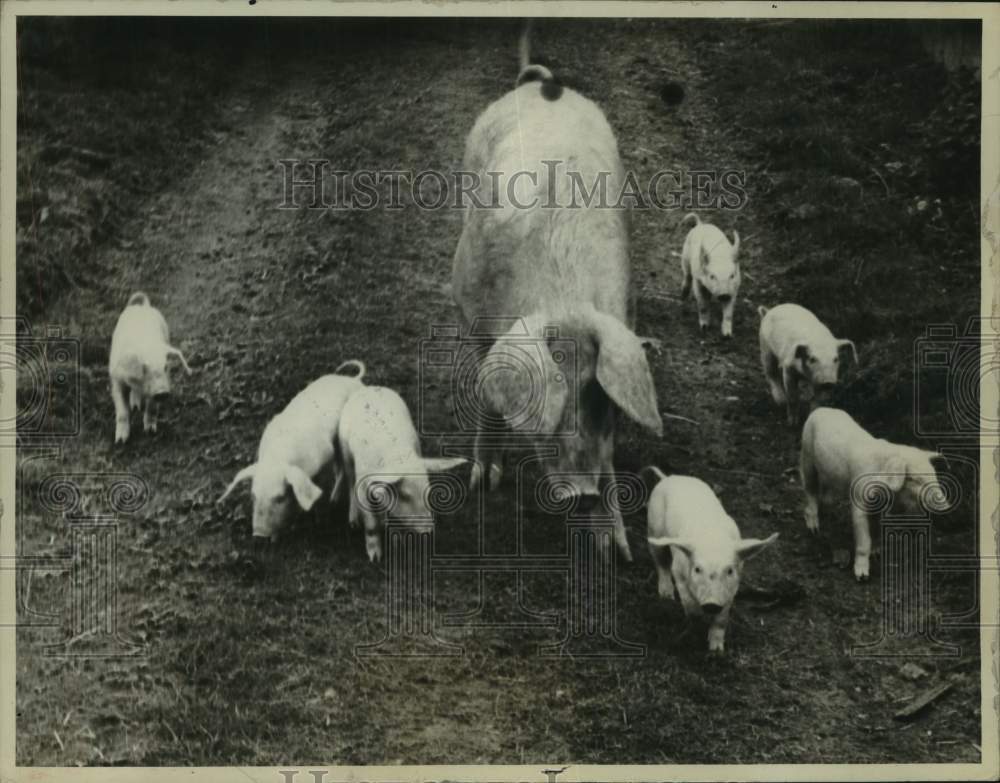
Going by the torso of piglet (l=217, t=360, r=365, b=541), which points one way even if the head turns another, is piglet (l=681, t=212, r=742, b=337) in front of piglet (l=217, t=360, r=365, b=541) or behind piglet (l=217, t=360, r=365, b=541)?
behind

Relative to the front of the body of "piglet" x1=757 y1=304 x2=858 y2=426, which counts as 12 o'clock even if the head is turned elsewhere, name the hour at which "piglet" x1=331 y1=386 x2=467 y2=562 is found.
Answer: "piglet" x1=331 y1=386 x2=467 y2=562 is roughly at 4 o'clock from "piglet" x1=757 y1=304 x2=858 y2=426.

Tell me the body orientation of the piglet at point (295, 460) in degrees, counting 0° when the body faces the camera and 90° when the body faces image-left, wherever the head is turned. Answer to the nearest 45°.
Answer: approximately 45°

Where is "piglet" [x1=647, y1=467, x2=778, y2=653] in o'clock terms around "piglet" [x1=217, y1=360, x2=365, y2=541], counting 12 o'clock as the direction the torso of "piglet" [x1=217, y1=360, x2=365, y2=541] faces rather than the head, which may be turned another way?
"piglet" [x1=647, y1=467, x2=778, y2=653] is roughly at 8 o'clock from "piglet" [x1=217, y1=360, x2=365, y2=541].

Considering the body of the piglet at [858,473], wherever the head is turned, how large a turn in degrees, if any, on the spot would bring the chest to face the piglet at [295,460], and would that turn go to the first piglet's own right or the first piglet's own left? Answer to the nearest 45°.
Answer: approximately 135° to the first piglet's own right

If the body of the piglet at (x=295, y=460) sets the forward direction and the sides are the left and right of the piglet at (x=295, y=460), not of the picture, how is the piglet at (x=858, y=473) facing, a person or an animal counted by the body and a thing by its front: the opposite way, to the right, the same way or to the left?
to the left
